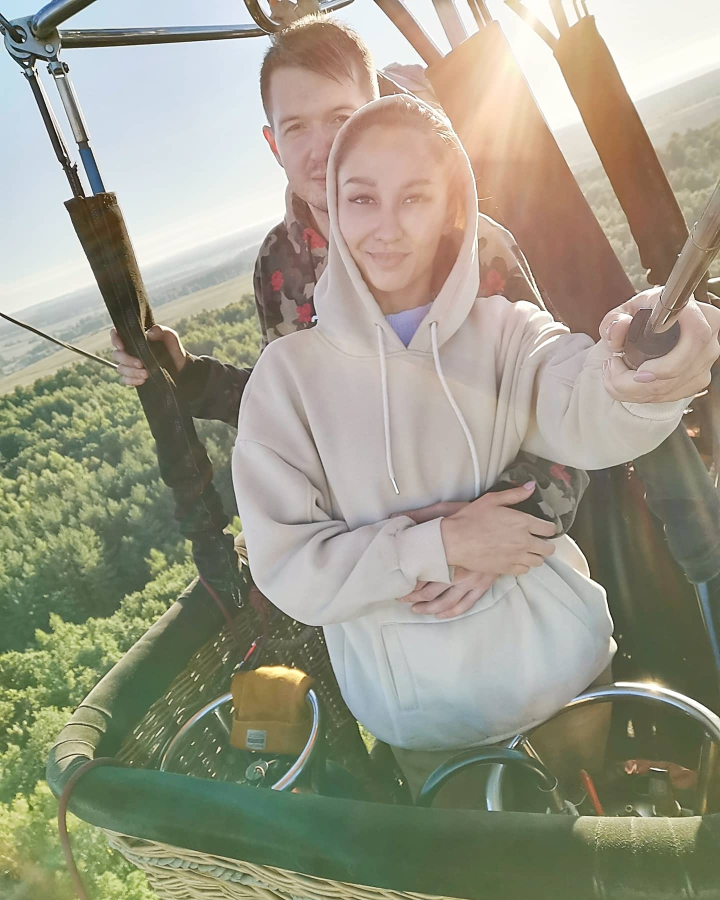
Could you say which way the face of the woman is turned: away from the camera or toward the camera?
toward the camera

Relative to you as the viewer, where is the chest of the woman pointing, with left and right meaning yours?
facing the viewer
